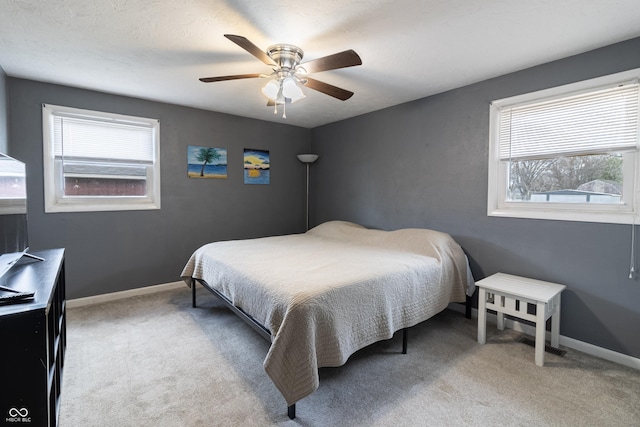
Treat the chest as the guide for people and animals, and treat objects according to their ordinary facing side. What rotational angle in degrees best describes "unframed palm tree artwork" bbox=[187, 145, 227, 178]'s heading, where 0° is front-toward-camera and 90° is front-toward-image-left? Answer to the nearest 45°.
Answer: approximately 315°

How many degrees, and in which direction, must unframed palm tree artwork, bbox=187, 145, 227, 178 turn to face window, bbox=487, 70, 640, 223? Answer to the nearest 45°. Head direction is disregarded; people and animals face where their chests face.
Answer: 0° — it already faces it

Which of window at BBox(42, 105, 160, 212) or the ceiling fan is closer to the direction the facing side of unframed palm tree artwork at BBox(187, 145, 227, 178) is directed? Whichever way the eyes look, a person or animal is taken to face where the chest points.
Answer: the ceiling fan

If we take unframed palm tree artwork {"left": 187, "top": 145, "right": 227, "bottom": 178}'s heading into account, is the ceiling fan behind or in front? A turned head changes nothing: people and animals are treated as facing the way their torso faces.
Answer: in front

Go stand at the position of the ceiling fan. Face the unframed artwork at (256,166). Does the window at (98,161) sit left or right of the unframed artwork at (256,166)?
left

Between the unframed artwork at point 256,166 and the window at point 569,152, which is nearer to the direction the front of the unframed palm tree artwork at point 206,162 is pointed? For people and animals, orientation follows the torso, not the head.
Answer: the window

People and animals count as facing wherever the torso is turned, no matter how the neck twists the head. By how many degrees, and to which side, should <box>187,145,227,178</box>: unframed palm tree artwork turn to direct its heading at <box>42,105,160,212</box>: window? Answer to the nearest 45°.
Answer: approximately 135° to its right

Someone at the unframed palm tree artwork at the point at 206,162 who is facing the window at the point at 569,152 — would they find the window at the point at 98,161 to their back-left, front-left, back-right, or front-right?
back-right

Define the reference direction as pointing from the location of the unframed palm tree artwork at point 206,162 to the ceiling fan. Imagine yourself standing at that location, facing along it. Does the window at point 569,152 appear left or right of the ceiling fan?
left

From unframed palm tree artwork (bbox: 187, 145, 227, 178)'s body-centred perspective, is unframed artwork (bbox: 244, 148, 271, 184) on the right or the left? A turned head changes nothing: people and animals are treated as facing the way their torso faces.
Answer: on its left

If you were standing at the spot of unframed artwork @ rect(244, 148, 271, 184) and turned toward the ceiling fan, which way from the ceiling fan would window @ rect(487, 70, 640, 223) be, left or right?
left
